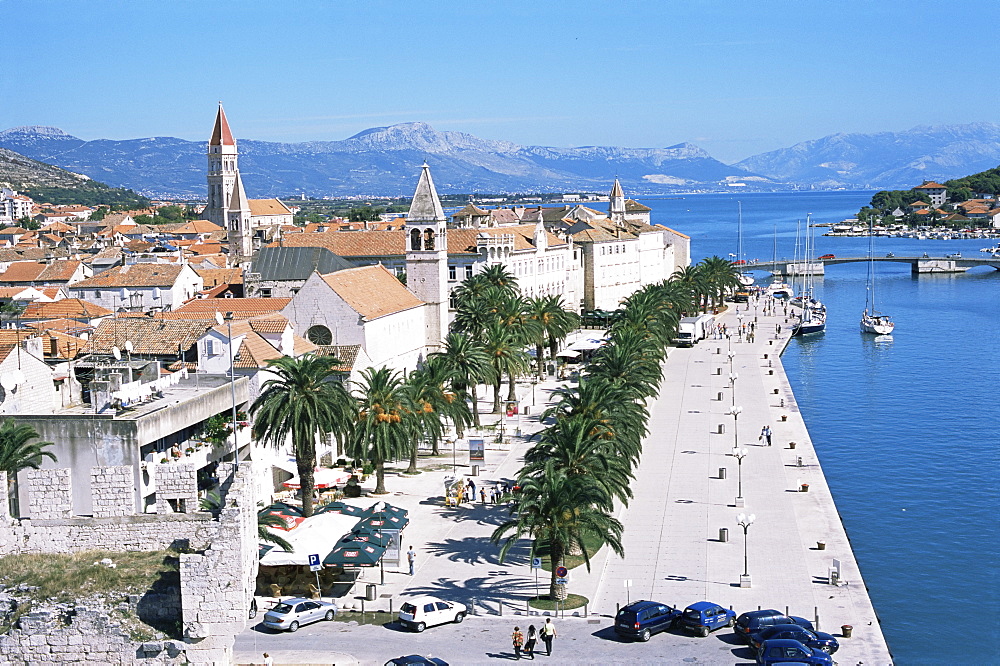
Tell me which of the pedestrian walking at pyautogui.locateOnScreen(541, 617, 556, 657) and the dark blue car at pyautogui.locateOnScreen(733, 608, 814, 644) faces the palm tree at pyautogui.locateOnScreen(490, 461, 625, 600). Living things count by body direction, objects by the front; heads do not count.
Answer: the pedestrian walking

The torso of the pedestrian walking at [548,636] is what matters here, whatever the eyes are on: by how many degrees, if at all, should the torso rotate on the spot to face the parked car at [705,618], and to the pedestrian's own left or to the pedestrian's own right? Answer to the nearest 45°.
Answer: approximately 90° to the pedestrian's own right

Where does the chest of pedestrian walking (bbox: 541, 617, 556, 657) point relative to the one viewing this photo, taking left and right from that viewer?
facing away from the viewer

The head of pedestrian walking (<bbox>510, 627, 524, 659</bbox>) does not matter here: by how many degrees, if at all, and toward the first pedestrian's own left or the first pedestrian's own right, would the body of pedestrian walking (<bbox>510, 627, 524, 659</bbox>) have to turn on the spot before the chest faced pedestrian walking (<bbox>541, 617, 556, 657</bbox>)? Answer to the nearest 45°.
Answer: approximately 45° to the first pedestrian's own right

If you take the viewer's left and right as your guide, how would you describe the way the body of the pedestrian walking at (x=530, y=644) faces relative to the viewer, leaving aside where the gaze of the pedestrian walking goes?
facing away from the viewer
